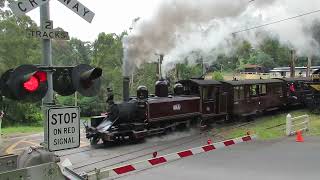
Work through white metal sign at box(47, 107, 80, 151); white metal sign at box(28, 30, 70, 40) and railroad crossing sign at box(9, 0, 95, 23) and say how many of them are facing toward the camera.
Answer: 3

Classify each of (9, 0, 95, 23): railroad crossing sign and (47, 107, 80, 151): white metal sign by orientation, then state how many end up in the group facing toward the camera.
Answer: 2

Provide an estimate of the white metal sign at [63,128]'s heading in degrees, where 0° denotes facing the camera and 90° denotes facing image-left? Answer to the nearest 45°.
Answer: approximately 0°

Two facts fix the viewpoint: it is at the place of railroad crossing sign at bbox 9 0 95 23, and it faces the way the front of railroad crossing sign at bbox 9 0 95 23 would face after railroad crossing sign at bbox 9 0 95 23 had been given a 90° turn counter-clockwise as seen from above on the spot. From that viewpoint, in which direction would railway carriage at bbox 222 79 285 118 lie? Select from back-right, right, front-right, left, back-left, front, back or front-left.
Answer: front-left

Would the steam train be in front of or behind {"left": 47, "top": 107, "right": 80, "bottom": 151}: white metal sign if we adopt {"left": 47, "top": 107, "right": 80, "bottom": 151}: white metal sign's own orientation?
behind

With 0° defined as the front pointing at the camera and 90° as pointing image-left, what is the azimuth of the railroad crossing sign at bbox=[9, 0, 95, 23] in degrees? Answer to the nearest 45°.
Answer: approximately 0°

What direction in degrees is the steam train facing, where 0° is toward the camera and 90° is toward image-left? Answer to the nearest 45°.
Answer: approximately 45°

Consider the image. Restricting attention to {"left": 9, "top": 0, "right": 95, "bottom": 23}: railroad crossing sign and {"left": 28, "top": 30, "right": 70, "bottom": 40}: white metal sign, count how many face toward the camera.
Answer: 2

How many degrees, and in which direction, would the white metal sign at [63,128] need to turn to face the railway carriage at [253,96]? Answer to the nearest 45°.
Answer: approximately 135° to its left
